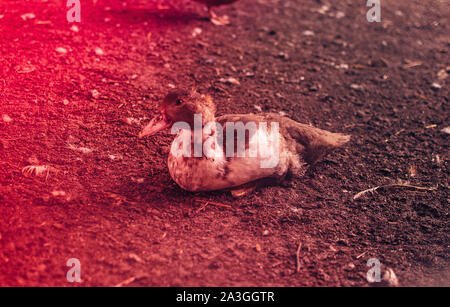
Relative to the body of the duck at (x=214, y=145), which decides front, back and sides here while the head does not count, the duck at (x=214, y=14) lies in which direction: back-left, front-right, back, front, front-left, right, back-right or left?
right

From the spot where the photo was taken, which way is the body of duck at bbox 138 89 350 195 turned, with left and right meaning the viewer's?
facing to the left of the viewer
